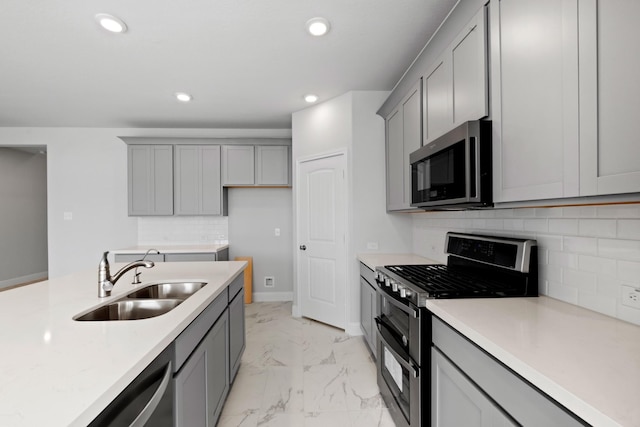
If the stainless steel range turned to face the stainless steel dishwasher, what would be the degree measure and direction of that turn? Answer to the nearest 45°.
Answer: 0° — it already faces it

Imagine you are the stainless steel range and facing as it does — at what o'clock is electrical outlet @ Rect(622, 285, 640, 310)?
The electrical outlet is roughly at 8 o'clock from the stainless steel range.

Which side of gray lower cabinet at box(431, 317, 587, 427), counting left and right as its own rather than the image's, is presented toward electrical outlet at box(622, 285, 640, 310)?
back

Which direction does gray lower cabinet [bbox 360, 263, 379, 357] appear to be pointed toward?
to the viewer's left

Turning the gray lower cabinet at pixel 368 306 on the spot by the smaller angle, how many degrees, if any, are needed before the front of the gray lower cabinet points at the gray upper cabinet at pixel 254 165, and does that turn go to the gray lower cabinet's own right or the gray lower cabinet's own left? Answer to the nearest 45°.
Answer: approximately 45° to the gray lower cabinet's own right

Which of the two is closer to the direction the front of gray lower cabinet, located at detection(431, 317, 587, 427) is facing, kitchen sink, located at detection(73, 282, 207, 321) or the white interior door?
the kitchen sink

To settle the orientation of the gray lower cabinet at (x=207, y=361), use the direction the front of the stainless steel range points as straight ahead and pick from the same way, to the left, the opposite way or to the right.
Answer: the opposite way

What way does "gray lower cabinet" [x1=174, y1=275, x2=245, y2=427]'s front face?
to the viewer's right

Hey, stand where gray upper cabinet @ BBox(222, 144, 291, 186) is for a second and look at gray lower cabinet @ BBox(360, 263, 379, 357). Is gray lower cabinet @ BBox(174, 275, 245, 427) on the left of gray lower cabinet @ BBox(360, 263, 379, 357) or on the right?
right

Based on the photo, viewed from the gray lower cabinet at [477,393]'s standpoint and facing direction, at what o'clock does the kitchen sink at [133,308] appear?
The kitchen sink is roughly at 1 o'clock from the gray lower cabinet.

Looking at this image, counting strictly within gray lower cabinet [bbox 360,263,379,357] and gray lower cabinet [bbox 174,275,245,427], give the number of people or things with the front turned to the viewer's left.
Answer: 1
